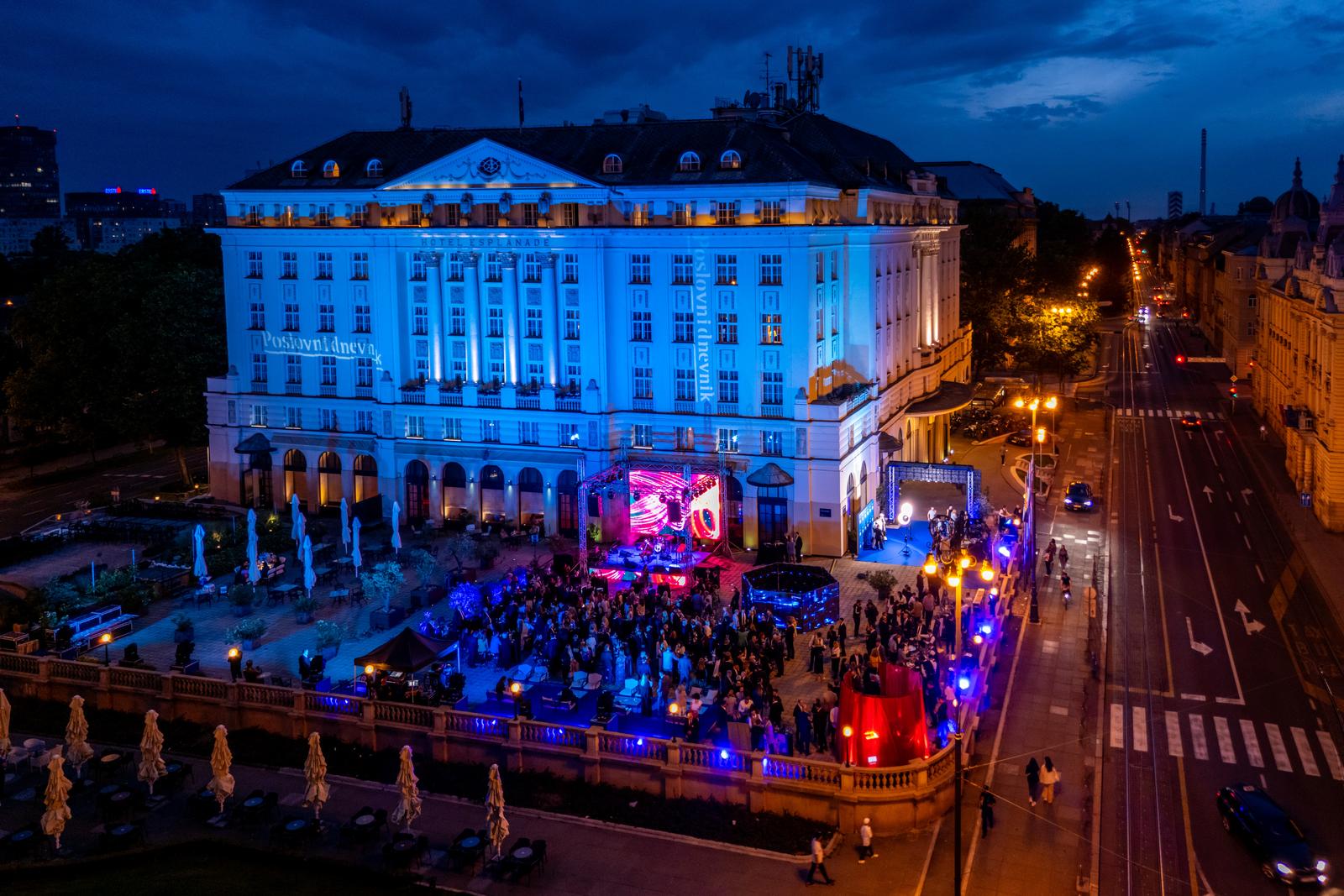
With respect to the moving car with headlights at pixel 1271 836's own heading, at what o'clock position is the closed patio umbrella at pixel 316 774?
The closed patio umbrella is roughly at 4 o'clock from the moving car with headlights.

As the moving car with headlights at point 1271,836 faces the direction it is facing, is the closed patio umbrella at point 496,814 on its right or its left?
on its right

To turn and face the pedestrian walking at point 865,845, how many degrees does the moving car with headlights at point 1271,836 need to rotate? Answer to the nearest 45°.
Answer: approximately 135° to its right

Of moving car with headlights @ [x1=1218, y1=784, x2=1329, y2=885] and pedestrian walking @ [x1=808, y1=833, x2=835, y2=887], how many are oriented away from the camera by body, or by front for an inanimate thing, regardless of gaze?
0

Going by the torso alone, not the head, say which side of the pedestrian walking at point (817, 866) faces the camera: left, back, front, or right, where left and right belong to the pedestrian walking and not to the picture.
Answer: right

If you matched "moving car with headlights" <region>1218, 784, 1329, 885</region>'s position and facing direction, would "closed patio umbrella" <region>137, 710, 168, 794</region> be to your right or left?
on your right
